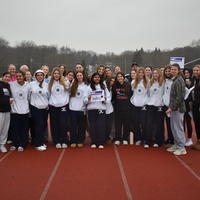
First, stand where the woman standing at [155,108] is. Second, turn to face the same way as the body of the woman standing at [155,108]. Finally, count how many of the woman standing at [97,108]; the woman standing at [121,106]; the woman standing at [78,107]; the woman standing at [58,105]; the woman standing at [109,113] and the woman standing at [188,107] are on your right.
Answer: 5

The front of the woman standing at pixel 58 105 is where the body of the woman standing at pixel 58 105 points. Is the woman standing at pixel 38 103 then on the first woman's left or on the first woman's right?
on the first woman's right

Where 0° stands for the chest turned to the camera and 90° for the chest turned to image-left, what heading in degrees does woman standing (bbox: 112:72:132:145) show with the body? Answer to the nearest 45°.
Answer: approximately 0°

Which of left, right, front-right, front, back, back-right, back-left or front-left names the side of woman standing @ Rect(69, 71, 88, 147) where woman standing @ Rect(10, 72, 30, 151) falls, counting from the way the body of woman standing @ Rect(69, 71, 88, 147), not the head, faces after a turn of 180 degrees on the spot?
left

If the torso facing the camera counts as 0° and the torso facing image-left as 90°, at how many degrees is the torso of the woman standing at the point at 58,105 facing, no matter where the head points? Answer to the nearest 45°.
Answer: approximately 0°

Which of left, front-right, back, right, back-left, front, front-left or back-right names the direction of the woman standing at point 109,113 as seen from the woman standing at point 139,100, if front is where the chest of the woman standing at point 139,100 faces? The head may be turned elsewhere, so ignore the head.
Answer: right

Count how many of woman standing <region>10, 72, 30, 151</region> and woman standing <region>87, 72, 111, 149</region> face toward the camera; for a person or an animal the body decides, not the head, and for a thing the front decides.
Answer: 2
